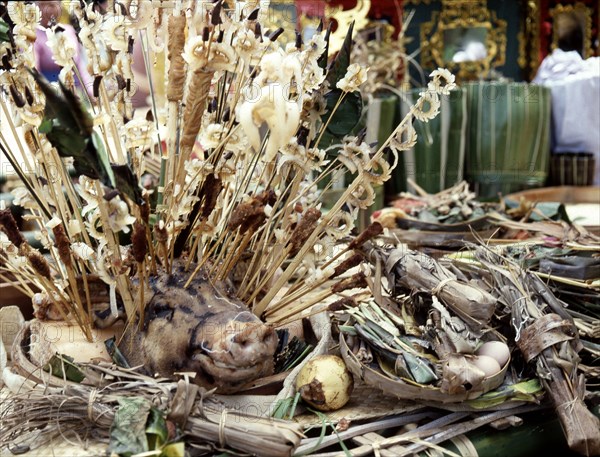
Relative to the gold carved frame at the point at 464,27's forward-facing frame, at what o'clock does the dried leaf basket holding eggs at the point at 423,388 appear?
The dried leaf basket holding eggs is roughly at 12 o'clock from the gold carved frame.

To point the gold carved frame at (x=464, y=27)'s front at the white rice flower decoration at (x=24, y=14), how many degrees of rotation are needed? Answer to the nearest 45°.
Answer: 0° — it already faces it

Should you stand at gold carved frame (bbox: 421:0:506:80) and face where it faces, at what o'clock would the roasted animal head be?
The roasted animal head is roughly at 12 o'clock from the gold carved frame.

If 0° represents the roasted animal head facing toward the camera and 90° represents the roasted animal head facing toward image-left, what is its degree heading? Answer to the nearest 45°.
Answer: approximately 315°

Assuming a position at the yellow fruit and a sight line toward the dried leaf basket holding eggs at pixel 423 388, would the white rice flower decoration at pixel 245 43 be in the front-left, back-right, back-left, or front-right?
back-left

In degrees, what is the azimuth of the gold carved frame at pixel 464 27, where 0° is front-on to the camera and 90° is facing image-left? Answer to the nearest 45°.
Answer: approximately 0°

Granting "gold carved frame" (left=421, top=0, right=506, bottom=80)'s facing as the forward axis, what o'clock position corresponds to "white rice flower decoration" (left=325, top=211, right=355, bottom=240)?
The white rice flower decoration is roughly at 12 o'clock from the gold carved frame.

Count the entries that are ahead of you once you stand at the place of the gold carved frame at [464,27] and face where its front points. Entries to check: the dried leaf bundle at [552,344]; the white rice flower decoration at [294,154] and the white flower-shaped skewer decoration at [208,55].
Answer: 3

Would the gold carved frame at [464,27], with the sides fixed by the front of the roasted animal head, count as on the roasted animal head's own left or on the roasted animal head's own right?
on the roasted animal head's own left
